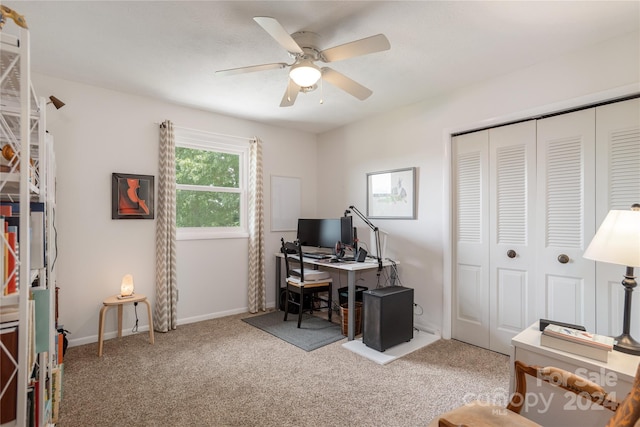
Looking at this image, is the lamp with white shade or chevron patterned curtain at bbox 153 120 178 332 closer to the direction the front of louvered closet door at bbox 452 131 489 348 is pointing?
the chevron patterned curtain

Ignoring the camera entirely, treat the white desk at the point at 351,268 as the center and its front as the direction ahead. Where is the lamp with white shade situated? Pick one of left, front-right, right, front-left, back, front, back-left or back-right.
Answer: left

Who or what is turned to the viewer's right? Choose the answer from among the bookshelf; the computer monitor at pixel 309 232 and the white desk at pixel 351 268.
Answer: the bookshelf

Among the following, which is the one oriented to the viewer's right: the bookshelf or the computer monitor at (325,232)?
the bookshelf

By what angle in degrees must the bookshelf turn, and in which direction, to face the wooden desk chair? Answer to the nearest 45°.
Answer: approximately 45° to its left

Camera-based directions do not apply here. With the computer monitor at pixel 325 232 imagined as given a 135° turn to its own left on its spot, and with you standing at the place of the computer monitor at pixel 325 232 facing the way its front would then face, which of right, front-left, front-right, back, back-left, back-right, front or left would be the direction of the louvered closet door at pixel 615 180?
front-right

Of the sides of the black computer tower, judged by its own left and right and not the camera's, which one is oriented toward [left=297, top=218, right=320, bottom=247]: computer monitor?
right

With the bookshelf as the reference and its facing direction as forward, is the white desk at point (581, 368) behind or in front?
in front

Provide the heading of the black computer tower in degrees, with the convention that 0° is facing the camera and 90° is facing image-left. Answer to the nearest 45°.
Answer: approximately 45°

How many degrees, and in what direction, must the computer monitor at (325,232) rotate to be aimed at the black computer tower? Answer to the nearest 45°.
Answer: approximately 90° to its left

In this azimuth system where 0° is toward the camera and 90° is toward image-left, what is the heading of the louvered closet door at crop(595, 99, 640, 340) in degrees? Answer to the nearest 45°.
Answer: approximately 45°

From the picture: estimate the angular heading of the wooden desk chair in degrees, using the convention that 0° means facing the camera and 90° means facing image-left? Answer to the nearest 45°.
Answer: approximately 225°

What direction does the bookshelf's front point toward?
to the viewer's right

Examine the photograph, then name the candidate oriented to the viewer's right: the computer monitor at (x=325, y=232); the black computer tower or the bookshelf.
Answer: the bookshelf
